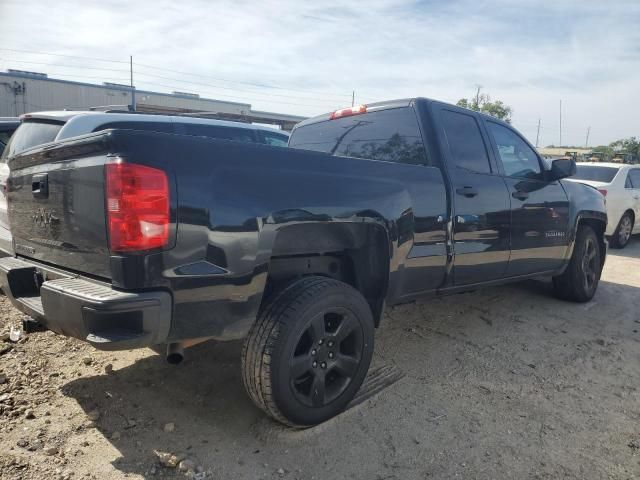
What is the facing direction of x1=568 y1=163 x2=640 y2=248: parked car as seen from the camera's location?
facing away from the viewer and to the right of the viewer

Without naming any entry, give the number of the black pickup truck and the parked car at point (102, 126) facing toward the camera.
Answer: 0

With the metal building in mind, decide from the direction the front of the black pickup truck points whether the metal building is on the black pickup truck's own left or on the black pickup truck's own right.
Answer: on the black pickup truck's own left

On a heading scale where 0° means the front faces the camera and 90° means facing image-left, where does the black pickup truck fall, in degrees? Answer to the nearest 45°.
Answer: approximately 225°

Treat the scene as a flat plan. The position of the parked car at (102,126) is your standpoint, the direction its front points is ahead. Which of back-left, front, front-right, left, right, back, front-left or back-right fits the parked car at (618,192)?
front-right

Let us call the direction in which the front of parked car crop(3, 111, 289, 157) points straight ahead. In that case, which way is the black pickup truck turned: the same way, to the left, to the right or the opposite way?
the same way

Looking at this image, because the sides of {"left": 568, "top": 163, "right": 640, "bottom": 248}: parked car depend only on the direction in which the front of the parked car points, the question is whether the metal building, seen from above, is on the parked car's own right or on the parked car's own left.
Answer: on the parked car's own left

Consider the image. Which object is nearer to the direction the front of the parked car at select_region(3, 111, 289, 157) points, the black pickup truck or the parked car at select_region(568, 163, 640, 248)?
the parked car

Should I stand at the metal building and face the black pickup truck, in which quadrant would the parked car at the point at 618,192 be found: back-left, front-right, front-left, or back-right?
front-left

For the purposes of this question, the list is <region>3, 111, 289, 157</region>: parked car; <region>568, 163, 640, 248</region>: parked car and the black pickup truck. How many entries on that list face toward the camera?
0

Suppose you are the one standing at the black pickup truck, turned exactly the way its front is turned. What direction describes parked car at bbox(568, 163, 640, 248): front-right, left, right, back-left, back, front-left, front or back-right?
front

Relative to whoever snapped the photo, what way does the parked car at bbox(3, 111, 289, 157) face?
facing away from the viewer and to the right of the viewer

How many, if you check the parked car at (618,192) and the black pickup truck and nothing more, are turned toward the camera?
0

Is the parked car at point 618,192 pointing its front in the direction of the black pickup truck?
no
